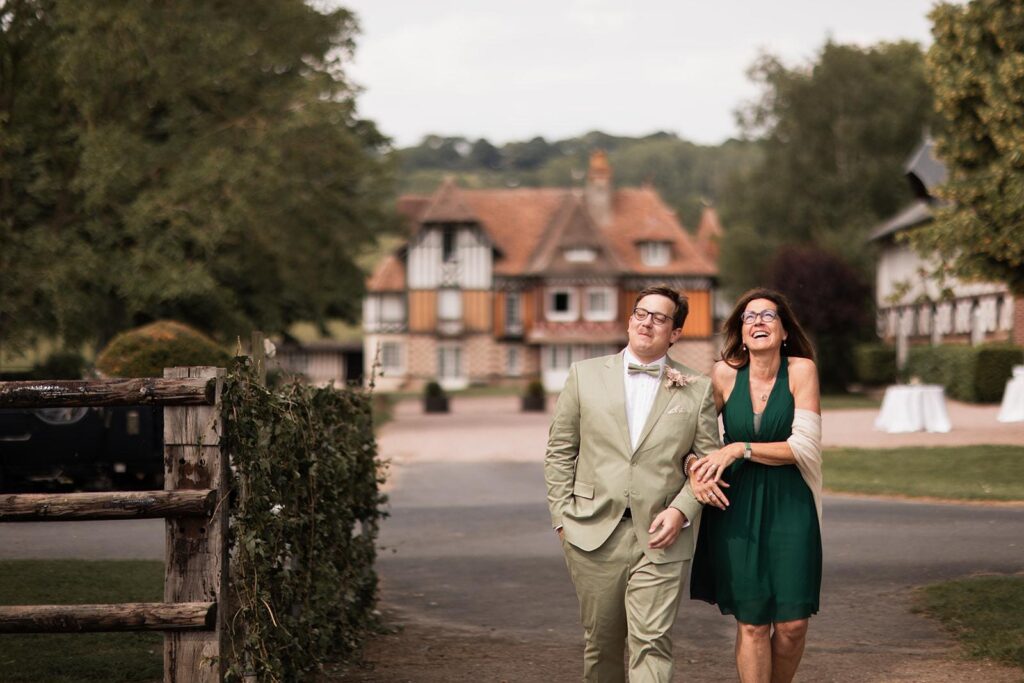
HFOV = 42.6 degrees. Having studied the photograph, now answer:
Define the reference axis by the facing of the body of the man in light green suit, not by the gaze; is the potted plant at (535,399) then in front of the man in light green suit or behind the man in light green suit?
behind

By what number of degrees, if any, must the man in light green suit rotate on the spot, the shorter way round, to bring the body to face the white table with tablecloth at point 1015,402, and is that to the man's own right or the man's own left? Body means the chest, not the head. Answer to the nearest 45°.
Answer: approximately 180°

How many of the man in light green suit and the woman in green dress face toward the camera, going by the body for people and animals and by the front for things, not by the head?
2

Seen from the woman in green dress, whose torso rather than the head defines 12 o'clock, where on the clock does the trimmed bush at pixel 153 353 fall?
The trimmed bush is roughly at 5 o'clock from the woman in green dress.

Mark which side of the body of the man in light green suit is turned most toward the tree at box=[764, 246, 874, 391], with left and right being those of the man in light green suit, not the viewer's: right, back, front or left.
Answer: back

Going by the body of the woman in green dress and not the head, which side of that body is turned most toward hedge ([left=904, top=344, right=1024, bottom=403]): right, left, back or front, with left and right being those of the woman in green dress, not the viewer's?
back

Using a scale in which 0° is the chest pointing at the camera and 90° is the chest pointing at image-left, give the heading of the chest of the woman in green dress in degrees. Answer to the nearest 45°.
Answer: approximately 0°

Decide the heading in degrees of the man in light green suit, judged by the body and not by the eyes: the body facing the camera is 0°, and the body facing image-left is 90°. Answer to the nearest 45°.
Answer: approximately 0°

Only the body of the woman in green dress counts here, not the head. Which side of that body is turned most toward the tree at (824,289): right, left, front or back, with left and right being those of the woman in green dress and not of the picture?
back

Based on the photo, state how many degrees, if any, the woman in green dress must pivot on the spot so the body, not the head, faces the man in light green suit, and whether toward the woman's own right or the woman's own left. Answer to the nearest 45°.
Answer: approximately 45° to the woman's own right

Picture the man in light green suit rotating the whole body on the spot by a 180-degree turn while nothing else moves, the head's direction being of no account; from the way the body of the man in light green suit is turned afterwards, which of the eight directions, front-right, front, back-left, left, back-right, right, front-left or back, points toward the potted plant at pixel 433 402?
front

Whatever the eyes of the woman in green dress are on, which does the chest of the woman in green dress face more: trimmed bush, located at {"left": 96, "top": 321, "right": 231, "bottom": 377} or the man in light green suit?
the man in light green suit

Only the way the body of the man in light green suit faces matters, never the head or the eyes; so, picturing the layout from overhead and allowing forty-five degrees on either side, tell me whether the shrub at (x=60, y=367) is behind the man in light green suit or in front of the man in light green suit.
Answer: behind

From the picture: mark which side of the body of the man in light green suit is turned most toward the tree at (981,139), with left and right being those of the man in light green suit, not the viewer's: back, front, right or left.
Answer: back
